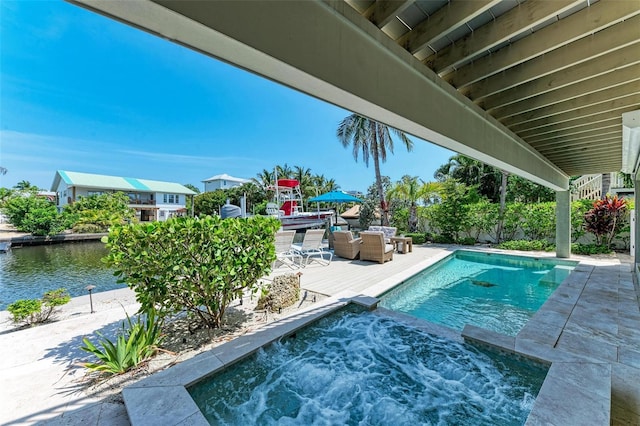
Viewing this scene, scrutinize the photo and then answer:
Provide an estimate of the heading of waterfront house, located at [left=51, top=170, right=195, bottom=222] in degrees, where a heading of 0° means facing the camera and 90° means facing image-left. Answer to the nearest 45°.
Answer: approximately 315°

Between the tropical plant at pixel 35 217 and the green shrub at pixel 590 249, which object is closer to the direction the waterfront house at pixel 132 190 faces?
the green shrub

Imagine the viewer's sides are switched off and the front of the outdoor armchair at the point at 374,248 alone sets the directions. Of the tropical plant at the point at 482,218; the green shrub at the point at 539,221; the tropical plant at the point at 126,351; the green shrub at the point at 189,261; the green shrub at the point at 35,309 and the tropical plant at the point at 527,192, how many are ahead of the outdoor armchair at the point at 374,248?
3
